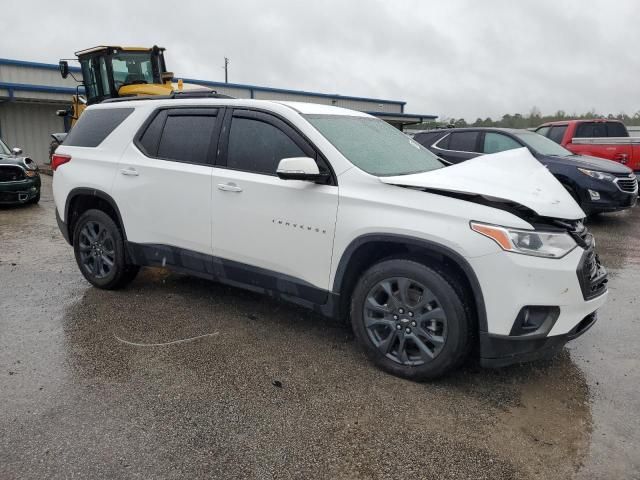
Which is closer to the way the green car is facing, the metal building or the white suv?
the white suv

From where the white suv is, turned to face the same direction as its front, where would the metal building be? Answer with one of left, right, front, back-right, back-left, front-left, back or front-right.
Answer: back

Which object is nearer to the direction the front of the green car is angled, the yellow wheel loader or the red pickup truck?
the red pickup truck

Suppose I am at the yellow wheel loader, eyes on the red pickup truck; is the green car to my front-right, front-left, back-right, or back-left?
back-right

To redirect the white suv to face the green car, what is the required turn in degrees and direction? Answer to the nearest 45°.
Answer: approximately 180°

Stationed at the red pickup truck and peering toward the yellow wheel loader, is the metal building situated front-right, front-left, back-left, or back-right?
front-right

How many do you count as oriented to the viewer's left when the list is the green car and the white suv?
0

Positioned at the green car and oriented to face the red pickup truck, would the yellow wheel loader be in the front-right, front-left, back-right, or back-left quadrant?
front-left

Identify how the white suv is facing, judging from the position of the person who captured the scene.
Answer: facing the viewer and to the right of the viewer

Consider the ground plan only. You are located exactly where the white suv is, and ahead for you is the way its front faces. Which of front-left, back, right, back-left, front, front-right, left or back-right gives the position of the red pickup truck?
left

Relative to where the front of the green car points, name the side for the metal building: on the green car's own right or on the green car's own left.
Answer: on the green car's own left
